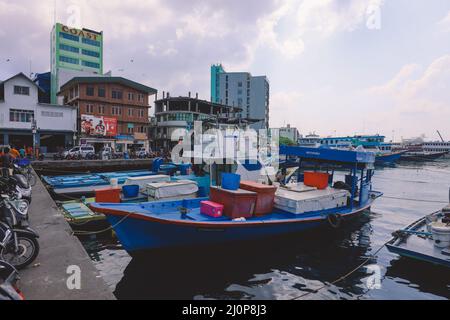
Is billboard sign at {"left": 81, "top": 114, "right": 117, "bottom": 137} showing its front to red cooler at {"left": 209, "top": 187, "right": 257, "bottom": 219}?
yes

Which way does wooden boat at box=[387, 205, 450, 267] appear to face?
to the viewer's left

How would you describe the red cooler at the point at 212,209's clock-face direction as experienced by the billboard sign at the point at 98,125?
The red cooler is roughly at 12 o'clock from the billboard sign.

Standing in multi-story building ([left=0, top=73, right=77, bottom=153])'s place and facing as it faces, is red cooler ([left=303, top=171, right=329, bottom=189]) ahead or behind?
ahead

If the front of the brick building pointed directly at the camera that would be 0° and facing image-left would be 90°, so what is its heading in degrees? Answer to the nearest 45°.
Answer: approximately 0°

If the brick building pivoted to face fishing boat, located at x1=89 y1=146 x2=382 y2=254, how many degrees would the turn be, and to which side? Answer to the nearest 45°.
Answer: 0° — it already faces it

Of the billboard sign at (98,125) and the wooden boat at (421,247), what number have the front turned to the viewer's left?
1

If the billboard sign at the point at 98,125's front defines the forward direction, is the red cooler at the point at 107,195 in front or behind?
in front
